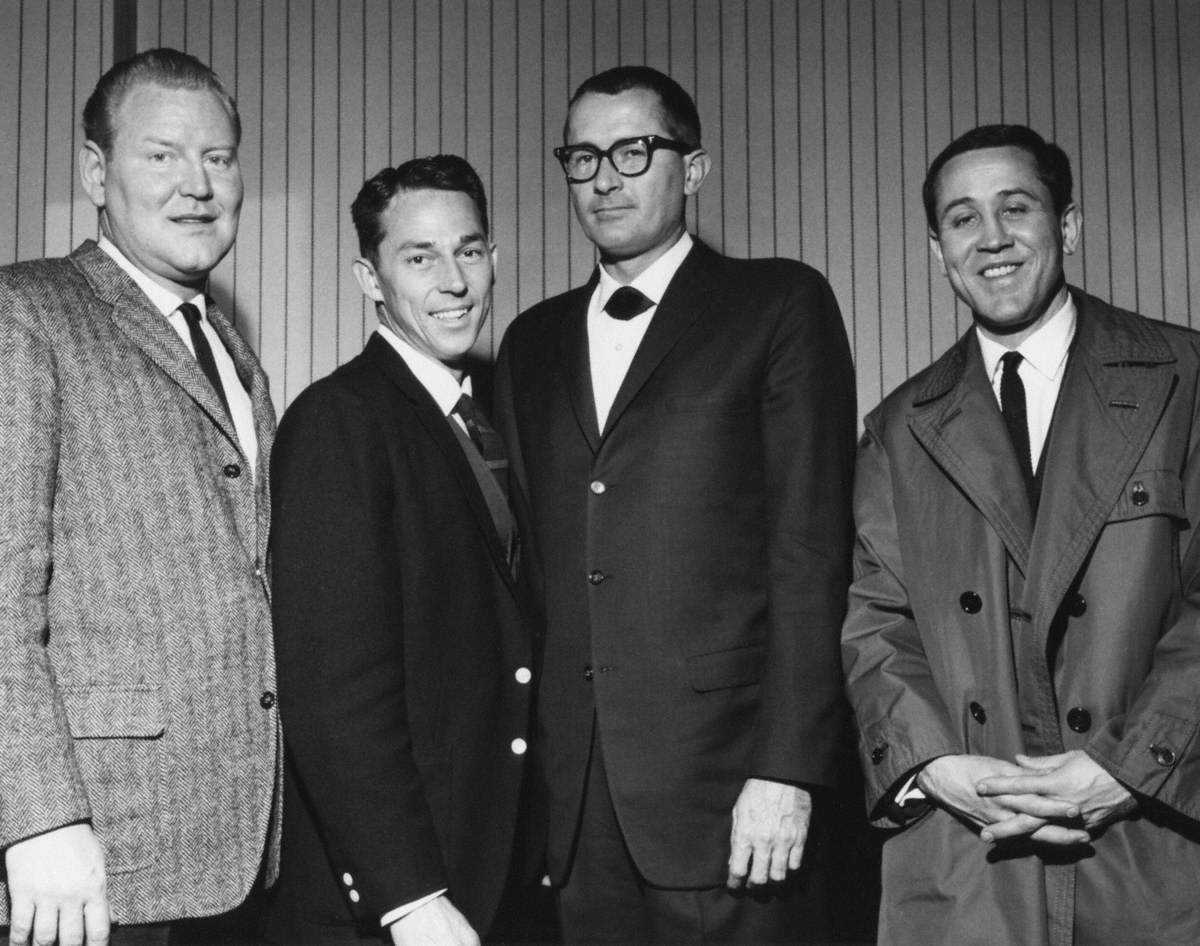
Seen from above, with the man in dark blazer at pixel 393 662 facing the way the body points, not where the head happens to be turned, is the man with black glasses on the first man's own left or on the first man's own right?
on the first man's own left

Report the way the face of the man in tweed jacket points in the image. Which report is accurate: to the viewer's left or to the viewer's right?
to the viewer's right

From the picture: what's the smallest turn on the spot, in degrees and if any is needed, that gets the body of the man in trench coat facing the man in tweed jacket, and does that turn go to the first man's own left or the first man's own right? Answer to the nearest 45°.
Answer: approximately 45° to the first man's own right

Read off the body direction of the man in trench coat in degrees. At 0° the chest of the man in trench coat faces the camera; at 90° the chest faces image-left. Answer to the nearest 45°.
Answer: approximately 0°

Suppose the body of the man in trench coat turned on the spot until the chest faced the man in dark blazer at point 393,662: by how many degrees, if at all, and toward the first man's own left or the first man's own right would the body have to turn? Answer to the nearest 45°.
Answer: approximately 45° to the first man's own right
